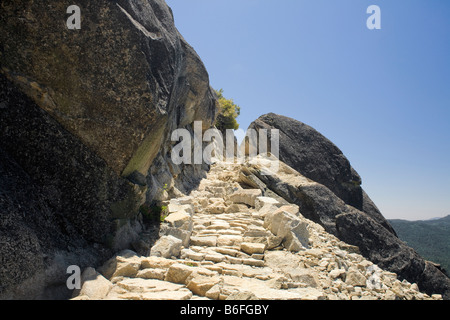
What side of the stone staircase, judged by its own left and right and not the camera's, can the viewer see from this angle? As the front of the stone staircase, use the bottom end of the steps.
front

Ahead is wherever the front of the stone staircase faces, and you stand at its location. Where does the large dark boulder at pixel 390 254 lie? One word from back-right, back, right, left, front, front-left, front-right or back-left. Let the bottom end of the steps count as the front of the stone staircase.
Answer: back-left

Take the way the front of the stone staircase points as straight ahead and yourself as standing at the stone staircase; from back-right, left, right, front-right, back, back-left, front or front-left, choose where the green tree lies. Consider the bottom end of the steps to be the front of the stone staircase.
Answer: back
